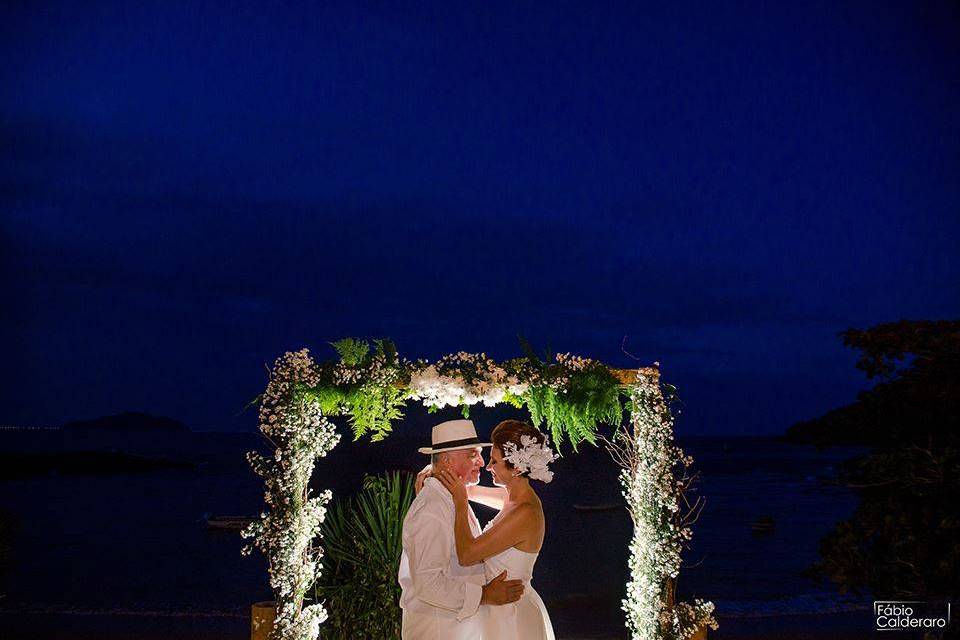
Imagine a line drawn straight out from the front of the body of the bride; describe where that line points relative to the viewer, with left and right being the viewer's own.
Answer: facing to the left of the viewer

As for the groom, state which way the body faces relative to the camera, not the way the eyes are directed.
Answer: to the viewer's right

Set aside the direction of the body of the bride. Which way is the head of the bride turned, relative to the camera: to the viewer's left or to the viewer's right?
to the viewer's left

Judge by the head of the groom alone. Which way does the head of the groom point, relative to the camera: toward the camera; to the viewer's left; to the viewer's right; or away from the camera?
to the viewer's right

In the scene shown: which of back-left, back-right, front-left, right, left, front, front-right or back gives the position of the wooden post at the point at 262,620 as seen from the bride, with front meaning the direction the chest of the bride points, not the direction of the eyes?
front-right

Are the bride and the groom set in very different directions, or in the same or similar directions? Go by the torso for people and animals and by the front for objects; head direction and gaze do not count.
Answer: very different directions
